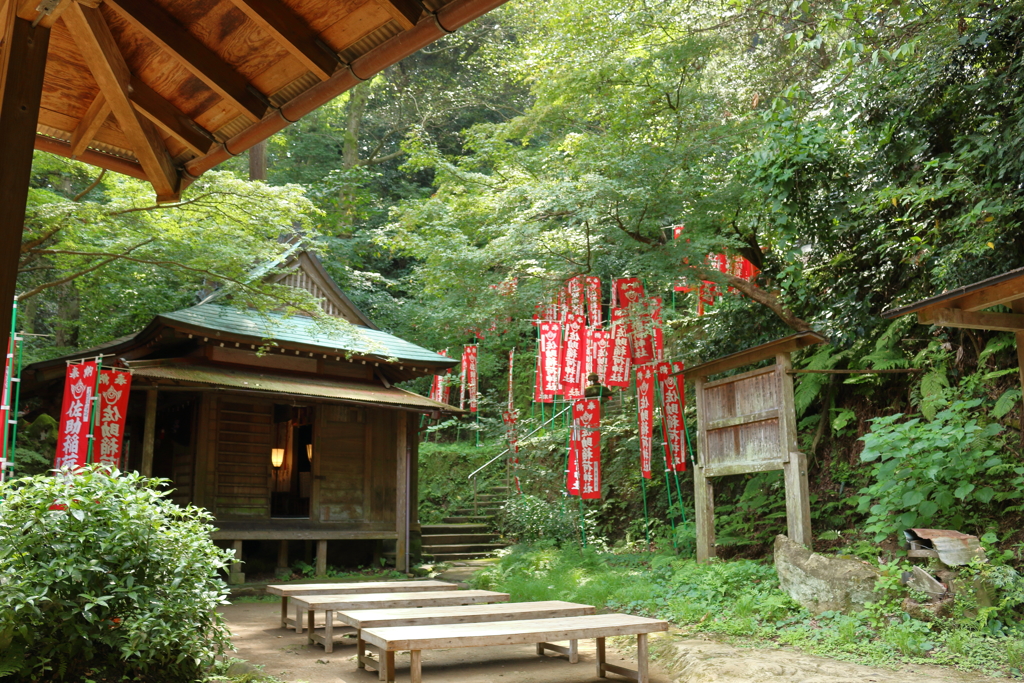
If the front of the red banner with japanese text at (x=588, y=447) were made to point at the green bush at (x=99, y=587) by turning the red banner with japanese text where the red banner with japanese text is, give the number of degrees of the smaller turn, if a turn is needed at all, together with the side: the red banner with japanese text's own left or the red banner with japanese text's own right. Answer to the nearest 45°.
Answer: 0° — it already faces it

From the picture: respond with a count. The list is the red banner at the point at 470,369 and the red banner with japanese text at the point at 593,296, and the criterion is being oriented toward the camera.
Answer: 2

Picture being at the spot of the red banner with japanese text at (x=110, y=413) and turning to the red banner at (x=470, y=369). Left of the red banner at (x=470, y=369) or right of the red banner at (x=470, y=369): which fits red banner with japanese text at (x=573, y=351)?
right

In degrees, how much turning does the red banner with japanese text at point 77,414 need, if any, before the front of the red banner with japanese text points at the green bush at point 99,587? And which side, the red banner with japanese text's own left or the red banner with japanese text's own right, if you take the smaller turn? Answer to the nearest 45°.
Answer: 0° — it already faces it

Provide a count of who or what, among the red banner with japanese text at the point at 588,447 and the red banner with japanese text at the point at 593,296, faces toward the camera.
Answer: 2

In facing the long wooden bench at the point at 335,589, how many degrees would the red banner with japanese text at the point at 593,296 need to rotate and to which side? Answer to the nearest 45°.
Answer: approximately 45° to its right
